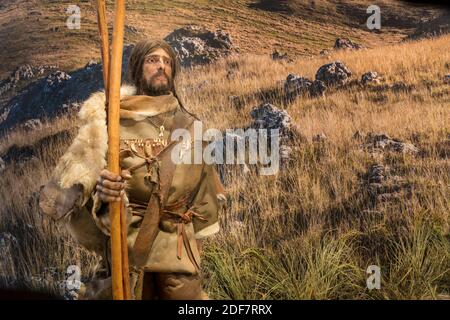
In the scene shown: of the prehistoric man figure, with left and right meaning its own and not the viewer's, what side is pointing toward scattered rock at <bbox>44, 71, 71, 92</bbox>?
back

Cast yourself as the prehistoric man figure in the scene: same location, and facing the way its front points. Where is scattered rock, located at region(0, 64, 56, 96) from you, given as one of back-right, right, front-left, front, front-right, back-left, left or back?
back

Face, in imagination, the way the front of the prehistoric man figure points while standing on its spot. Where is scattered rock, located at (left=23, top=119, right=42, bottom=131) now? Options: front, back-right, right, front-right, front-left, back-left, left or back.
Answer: back

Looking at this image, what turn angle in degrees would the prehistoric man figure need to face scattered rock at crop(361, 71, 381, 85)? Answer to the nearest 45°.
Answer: approximately 90° to its left

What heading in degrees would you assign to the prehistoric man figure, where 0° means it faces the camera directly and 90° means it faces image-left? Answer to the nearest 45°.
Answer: approximately 315°

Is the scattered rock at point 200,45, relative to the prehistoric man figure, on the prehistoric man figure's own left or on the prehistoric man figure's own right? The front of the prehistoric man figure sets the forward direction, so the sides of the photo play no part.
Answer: on the prehistoric man figure's own left
